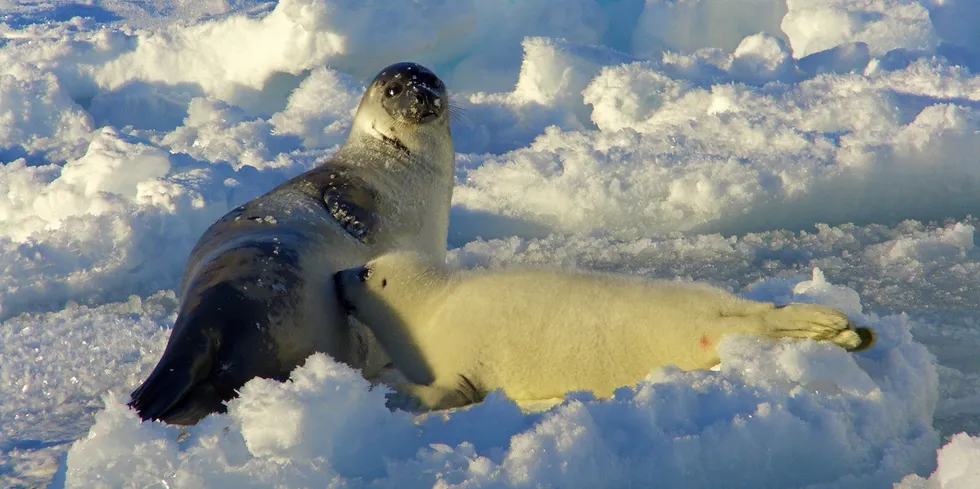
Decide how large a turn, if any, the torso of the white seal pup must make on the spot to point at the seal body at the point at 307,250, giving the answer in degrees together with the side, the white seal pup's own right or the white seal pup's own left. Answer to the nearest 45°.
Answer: approximately 45° to the white seal pup's own right

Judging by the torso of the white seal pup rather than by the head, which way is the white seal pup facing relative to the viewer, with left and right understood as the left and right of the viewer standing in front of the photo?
facing to the left of the viewer
